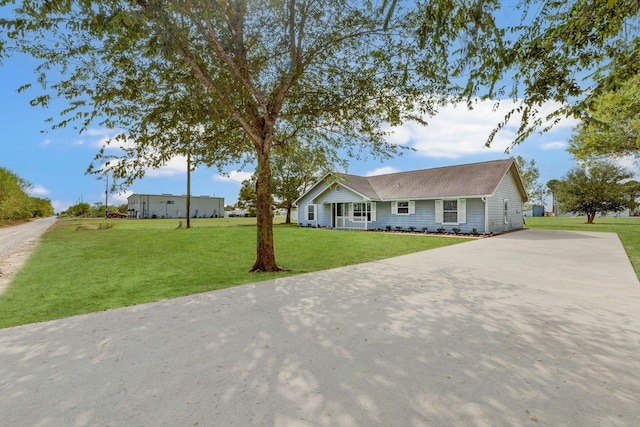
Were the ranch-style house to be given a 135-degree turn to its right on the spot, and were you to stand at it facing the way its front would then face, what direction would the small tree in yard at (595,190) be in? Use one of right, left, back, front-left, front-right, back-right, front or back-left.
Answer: front-right

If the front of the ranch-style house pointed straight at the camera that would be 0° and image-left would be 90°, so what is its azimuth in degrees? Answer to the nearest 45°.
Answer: approximately 45°

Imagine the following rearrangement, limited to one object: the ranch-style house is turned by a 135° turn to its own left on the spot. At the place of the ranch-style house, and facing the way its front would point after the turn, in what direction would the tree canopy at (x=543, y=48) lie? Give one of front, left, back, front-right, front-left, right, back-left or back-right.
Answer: right
